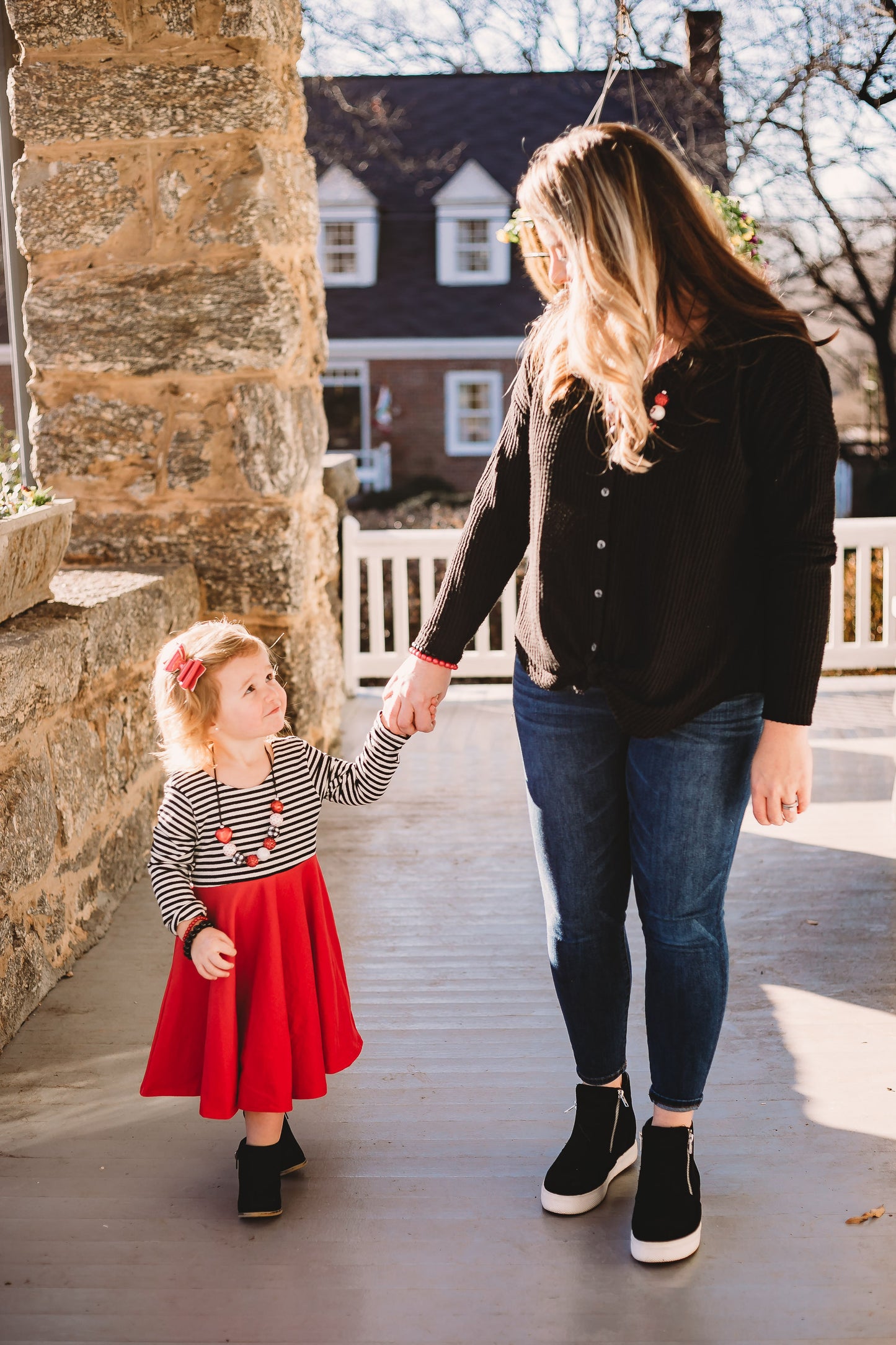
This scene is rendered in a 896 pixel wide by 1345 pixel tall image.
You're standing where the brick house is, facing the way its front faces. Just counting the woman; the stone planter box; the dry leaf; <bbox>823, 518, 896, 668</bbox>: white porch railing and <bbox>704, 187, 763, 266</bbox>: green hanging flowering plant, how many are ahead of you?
5

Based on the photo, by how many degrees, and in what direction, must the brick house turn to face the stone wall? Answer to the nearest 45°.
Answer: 0° — it already faces it

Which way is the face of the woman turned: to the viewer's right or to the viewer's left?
to the viewer's left

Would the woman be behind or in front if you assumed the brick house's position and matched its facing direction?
in front

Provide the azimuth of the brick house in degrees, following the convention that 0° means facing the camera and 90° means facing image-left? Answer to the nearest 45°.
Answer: approximately 0°

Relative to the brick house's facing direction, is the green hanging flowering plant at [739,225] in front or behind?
in front

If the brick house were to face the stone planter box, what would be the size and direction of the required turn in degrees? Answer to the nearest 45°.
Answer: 0° — it already faces it

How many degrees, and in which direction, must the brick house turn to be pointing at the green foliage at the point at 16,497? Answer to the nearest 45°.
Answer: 0° — it already faces it

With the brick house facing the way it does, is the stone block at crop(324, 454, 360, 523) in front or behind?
in front

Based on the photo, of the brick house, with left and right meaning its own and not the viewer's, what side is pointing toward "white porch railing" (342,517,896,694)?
front

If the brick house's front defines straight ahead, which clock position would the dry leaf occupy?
The dry leaf is roughly at 12 o'clock from the brick house.
